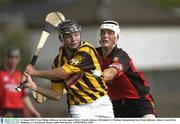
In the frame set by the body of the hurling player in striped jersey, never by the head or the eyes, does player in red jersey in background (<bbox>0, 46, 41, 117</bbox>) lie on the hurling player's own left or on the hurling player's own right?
on the hurling player's own right

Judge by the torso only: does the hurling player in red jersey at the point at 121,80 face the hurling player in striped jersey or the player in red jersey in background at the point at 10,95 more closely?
the hurling player in striped jersey

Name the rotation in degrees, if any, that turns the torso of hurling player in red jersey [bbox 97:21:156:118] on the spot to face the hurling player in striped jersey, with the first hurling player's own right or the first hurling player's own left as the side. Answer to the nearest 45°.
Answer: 0° — they already face them

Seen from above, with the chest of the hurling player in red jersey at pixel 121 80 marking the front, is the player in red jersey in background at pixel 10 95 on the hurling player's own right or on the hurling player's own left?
on the hurling player's own right

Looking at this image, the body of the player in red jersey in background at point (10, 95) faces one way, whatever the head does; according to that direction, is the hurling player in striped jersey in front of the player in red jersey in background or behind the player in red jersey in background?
in front

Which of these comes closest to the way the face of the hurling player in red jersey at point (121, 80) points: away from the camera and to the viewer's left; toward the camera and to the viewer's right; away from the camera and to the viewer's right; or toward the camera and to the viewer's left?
toward the camera and to the viewer's left
